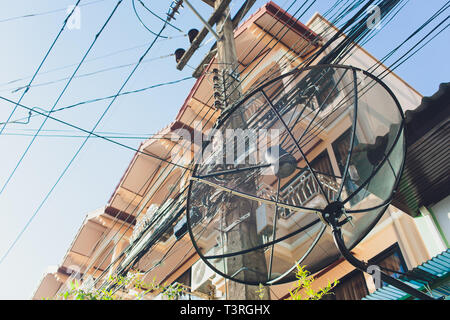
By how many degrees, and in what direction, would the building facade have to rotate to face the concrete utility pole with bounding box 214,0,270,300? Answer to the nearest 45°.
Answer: approximately 45° to its left

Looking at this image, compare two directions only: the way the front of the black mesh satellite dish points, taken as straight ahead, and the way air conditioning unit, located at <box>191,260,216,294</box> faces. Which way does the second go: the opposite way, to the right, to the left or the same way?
to the left

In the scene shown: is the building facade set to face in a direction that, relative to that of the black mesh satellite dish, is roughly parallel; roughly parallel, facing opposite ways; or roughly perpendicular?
roughly perpendicular

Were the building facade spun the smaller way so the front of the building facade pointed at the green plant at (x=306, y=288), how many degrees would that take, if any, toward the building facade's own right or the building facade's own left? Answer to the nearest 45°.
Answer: approximately 45° to the building facade's own left

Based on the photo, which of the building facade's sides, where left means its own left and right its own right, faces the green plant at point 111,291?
front

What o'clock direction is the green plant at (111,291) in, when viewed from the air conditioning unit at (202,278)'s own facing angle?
The green plant is roughly at 11 o'clock from the air conditioning unit.

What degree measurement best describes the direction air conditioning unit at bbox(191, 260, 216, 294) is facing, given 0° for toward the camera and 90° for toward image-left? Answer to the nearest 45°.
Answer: approximately 45°
